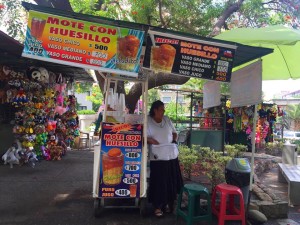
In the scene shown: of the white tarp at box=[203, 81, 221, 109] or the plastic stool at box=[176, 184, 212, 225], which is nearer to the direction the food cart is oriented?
the plastic stool

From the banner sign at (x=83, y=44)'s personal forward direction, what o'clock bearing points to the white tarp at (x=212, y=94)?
The white tarp is roughly at 8 o'clock from the banner sign.

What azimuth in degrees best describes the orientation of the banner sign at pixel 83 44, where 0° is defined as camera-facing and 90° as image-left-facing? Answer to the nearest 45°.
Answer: approximately 0°

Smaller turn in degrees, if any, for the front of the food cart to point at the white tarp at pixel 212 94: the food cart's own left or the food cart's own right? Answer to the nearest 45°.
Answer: approximately 135° to the food cart's own left

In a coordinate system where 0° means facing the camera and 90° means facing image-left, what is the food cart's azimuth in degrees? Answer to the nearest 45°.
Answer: approximately 0°

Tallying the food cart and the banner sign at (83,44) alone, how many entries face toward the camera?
2

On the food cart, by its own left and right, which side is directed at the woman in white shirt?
left

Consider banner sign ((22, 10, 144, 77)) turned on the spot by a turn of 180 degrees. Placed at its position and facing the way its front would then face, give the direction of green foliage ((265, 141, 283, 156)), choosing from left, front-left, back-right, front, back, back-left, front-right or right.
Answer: front-right

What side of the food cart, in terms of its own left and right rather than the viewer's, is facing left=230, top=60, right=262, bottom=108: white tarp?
left
